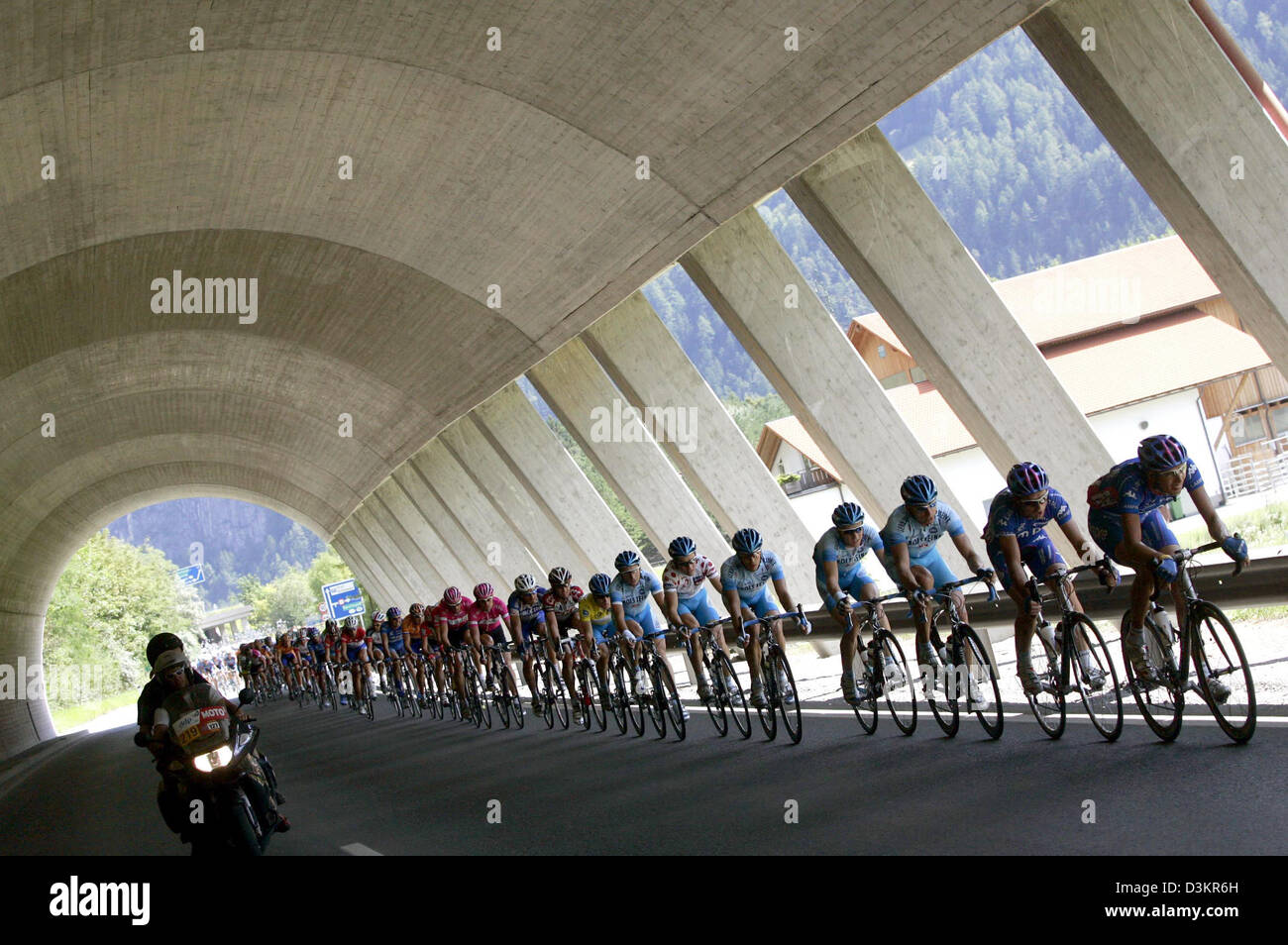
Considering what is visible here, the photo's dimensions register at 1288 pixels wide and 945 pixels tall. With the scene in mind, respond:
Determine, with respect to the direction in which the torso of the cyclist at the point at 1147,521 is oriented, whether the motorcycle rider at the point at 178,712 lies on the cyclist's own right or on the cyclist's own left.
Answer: on the cyclist's own right

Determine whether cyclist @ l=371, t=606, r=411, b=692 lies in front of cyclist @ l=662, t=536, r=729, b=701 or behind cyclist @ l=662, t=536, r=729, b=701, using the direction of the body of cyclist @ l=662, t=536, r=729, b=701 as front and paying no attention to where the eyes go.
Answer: behind

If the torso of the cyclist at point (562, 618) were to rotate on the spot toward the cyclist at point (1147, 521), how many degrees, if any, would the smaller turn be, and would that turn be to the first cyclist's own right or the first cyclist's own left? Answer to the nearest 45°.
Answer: approximately 45° to the first cyclist's own right

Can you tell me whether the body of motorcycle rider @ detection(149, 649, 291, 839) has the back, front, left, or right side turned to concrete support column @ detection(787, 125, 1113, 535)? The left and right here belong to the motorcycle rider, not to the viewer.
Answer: left

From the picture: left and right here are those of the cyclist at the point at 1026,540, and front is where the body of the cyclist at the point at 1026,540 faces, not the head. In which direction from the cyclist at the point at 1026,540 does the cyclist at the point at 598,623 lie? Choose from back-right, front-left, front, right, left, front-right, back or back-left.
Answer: back

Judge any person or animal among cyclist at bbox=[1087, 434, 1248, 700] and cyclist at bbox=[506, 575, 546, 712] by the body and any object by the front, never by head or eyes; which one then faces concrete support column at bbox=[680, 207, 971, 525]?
cyclist at bbox=[506, 575, 546, 712]

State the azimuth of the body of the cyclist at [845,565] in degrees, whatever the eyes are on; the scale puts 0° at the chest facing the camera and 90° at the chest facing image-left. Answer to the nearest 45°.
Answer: approximately 315°

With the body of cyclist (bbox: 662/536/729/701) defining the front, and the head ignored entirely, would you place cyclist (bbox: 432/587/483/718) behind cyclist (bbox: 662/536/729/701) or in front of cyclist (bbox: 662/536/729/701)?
behind
